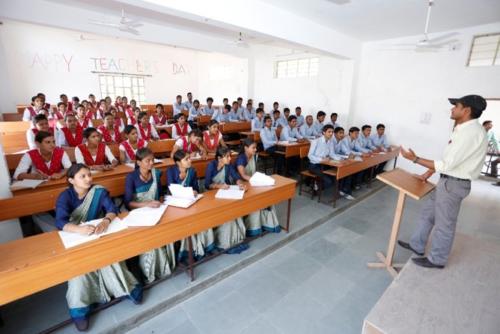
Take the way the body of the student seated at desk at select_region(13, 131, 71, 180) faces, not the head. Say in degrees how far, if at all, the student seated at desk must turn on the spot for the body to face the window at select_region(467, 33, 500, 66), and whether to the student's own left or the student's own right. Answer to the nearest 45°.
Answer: approximately 45° to the student's own left

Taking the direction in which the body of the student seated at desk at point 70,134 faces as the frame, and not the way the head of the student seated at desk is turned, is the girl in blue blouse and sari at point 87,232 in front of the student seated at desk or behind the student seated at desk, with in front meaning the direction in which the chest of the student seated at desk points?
in front

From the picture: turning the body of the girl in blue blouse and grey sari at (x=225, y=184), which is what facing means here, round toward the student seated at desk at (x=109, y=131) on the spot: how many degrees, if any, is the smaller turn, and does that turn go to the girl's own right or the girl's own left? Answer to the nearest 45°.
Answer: approximately 180°

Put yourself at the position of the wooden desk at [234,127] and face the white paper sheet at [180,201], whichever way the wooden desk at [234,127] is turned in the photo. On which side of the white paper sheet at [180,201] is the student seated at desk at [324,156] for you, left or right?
left

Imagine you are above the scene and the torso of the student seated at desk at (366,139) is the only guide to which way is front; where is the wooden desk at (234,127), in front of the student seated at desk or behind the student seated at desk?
behind

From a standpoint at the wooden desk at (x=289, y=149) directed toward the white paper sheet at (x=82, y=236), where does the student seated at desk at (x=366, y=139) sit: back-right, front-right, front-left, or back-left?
back-left

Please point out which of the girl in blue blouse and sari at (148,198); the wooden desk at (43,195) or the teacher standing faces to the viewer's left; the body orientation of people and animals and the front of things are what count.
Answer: the teacher standing

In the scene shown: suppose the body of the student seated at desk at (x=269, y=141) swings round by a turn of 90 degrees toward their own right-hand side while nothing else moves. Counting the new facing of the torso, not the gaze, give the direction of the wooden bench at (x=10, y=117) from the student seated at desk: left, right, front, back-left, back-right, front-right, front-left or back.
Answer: front-right

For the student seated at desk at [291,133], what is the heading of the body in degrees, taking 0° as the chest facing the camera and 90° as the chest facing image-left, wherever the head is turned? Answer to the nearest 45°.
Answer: approximately 315°

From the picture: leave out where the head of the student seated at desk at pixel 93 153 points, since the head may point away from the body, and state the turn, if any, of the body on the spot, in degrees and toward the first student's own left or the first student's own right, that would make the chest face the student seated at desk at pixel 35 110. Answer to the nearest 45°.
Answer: approximately 135° to the first student's own left

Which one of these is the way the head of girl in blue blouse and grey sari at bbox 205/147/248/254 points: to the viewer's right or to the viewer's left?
to the viewer's right

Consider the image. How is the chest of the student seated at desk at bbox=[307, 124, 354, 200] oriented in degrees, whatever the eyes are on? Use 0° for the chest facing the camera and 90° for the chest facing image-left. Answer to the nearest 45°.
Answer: approximately 315°
